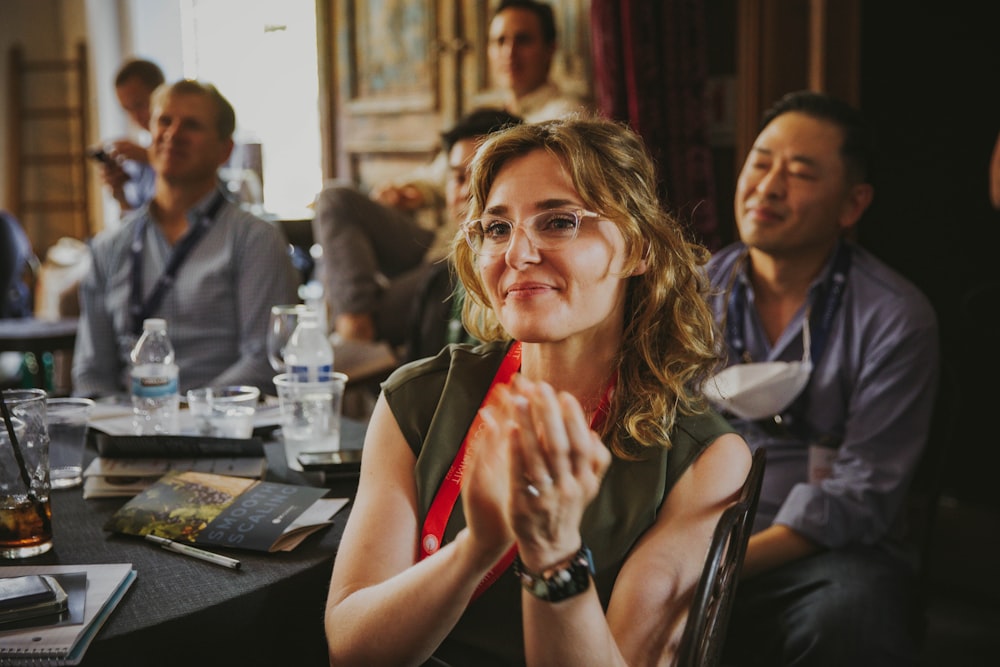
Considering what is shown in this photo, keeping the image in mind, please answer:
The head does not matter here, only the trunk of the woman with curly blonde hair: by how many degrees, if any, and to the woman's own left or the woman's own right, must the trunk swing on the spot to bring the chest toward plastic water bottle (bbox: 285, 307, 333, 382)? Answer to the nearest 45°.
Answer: approximately 90° to the woman's own right

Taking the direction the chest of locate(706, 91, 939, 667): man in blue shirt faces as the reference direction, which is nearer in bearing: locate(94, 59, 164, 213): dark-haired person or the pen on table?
the pen on table

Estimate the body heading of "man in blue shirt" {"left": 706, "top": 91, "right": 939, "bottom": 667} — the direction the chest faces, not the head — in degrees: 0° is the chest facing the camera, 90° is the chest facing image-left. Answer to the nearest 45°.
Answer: approximately 45°

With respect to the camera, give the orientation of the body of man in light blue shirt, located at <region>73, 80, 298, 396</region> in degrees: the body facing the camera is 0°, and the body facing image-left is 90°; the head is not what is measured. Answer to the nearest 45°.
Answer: approximately 45°
